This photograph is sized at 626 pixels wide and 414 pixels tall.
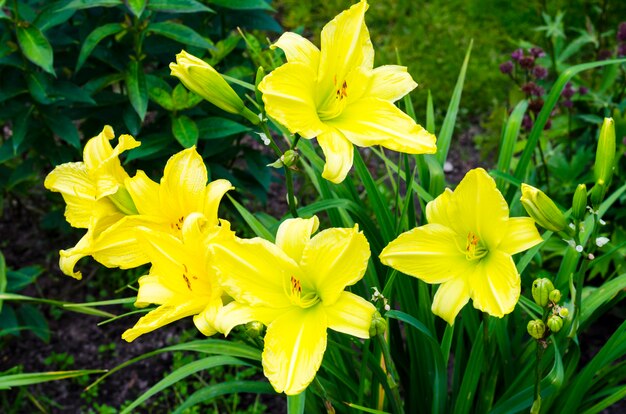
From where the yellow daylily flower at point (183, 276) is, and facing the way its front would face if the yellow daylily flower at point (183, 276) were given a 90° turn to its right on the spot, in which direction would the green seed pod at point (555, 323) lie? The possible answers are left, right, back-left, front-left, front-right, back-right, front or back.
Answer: back-right

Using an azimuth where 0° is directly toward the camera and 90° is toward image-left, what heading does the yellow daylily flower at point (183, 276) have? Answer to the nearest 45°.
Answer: approximately 45°

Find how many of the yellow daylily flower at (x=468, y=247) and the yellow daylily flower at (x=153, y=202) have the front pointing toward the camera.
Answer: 2

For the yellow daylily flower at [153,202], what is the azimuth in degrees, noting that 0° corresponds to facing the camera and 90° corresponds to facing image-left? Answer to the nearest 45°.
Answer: approximately 0°
